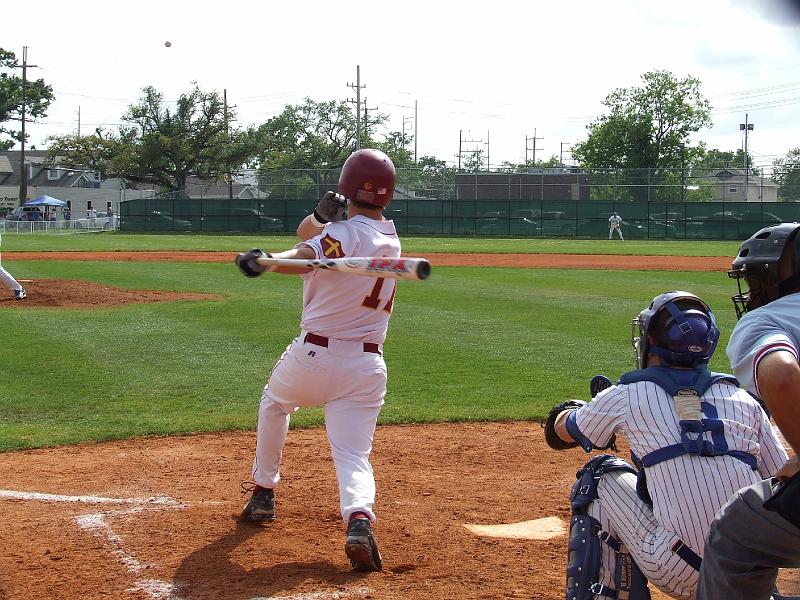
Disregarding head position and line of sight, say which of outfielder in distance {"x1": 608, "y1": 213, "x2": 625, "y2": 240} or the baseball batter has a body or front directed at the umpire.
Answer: the outfielder in distance

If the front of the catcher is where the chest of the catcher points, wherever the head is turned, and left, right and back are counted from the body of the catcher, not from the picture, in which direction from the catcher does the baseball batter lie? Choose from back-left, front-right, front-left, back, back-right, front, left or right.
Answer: front

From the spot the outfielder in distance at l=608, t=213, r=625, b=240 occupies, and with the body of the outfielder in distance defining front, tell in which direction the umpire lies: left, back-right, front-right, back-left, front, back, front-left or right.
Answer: front

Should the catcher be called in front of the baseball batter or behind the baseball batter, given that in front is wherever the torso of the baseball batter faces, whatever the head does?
behind

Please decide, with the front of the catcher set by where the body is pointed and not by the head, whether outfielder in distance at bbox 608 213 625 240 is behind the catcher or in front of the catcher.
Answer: in front

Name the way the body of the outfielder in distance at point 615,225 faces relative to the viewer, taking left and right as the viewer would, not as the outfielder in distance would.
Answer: facing the viewer

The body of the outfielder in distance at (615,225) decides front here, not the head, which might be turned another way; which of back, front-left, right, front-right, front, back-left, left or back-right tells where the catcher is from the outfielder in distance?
front

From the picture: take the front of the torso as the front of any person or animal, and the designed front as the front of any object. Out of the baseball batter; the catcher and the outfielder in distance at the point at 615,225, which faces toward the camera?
the outfielder in distance

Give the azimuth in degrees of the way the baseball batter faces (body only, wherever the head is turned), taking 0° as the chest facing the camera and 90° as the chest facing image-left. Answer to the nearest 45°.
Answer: approximately 135°

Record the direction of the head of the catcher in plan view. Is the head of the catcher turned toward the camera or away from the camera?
away from the camera

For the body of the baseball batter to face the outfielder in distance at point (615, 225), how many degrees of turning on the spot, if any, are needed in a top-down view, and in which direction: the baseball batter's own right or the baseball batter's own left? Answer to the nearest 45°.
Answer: approximately 45° to the baseball batter's own right

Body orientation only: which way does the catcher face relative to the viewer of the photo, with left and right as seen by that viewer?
facing away from the viewer and to the left of the viewer

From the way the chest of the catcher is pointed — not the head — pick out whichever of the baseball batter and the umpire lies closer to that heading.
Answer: the baseball batter

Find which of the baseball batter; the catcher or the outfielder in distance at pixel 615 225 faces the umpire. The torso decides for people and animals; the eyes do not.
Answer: the outfielder in distance
